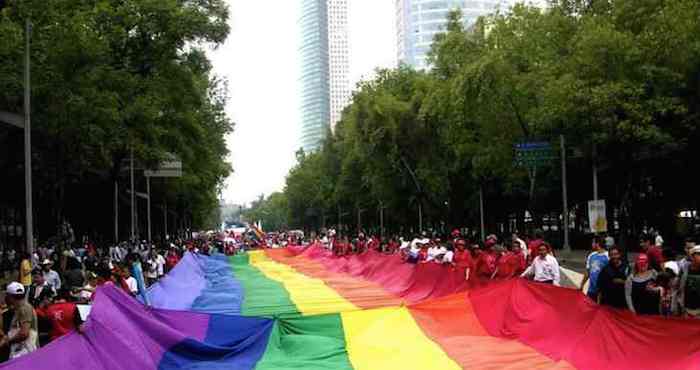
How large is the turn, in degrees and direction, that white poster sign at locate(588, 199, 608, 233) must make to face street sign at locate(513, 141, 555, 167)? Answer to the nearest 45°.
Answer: approximately 135° to its right

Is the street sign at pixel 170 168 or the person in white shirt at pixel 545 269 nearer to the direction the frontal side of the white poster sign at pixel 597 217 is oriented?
the person in white shirt

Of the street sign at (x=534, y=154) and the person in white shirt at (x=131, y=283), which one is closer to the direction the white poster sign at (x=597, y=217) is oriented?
the person in white shirt

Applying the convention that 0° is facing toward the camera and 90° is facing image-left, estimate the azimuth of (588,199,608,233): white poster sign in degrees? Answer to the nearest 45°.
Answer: approximately 0°

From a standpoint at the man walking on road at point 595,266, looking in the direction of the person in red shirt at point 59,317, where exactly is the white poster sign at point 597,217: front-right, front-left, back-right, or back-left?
back-right

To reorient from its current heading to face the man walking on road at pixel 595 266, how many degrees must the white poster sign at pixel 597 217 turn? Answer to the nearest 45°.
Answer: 0° — it already faces them

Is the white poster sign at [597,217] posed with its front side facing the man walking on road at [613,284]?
yes
